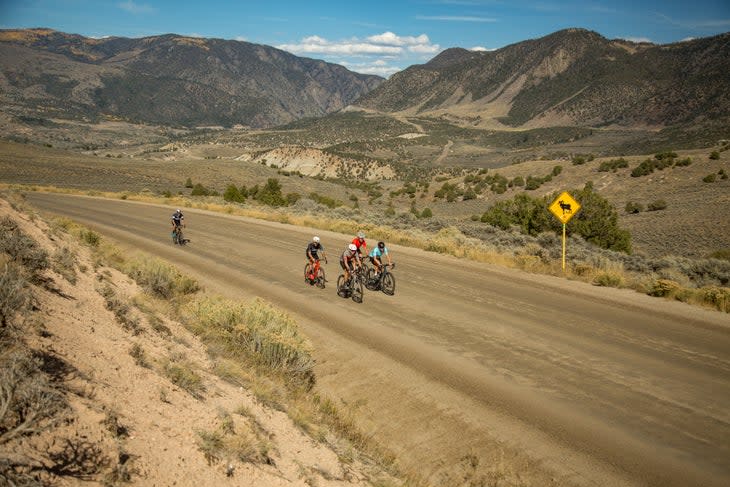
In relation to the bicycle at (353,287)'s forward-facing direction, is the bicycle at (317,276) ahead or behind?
behind

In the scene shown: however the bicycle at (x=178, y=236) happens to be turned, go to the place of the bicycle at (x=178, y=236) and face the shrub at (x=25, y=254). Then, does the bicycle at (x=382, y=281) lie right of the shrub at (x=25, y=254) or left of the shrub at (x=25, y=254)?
left

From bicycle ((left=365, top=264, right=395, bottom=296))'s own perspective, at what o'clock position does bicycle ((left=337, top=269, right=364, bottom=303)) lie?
bicycle ((left=337, top=269, right=364, bottom=303)) is roughly at 3 o'clock from bicycle ((left=365, top=264, right=395, bottom=296)).

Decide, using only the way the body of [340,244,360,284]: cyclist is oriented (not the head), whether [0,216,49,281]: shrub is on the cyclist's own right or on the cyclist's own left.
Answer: on the cyclist's own right

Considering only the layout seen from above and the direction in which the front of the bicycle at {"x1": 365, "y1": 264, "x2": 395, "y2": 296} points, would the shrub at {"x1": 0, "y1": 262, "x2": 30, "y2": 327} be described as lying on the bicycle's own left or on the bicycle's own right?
on the bicycle's own right

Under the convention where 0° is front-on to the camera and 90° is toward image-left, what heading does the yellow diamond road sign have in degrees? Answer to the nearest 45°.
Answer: approximately 0°

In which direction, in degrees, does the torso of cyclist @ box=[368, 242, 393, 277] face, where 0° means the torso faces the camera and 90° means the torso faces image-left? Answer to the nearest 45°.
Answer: approximately 315°

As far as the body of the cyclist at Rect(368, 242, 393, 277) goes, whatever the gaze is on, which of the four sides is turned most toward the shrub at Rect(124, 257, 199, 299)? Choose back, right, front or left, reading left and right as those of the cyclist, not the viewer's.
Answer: right
